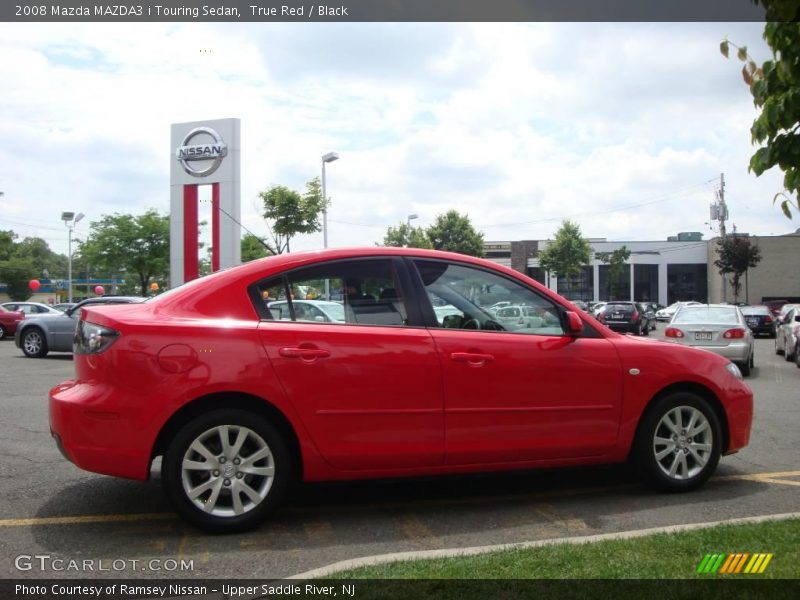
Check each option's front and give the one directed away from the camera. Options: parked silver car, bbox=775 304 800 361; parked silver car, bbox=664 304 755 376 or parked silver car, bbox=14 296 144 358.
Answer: the parked silver car, bbox=664 304 755 376

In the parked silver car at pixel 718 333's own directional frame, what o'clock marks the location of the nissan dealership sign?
The nissan dealership sign is roughly at 10 o'clock from the parked silver car.

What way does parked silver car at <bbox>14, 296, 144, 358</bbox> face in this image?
to the viewer's left

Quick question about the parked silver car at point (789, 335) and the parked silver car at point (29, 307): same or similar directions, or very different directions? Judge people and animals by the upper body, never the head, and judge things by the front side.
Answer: very different directions

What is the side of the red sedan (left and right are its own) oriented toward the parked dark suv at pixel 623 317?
left

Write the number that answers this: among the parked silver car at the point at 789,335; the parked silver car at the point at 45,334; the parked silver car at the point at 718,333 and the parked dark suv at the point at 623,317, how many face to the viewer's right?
0

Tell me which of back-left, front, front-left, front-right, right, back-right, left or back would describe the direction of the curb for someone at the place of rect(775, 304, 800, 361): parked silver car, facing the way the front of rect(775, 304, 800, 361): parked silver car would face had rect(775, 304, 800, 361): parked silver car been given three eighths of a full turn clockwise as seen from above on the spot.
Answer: back

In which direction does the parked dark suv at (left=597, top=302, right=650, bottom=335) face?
away from the camera

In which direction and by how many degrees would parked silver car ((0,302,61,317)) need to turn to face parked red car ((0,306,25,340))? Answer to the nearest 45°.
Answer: approximately 135° to its left

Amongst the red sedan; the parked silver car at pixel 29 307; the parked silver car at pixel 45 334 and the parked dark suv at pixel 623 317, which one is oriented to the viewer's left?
the parked silver car at pixel 45 334

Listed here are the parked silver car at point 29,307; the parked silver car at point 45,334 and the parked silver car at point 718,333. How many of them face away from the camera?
1

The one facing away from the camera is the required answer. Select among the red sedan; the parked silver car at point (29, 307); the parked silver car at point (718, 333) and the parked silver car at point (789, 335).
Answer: the parked silver car at point (718, 333)

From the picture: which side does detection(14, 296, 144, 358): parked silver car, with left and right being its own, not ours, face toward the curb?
left

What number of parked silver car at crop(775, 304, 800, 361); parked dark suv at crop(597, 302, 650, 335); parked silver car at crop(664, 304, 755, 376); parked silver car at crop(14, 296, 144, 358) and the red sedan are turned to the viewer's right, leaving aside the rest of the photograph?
1

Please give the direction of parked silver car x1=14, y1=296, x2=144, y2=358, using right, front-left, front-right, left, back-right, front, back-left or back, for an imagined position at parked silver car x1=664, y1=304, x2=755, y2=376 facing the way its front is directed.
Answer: left

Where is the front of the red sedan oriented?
to the viewer's right

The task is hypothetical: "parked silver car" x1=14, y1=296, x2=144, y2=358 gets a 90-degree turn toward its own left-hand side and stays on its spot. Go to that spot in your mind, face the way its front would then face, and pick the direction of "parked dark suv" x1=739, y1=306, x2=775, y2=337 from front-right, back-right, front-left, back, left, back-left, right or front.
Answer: left

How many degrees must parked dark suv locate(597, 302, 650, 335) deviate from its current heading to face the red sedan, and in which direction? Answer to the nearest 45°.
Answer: approximately 180°

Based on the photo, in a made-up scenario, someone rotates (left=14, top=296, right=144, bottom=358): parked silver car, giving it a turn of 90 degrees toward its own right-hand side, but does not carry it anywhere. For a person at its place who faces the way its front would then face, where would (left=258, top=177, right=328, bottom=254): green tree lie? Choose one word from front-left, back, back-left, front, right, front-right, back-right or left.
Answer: front-right

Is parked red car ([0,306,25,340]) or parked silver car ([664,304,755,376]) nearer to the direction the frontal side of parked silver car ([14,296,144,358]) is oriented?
the parked red car

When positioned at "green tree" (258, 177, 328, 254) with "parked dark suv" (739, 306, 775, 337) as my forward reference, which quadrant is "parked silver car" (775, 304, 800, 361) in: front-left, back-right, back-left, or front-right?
front-right
